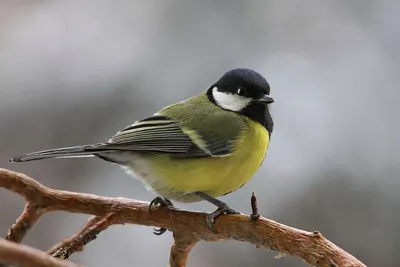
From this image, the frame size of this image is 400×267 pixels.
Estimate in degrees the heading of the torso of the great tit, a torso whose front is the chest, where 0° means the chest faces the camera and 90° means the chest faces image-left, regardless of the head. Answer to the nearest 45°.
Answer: approximately 270°

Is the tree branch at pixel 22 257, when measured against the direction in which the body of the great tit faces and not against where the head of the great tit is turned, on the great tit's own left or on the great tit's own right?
on the great tit's own right
